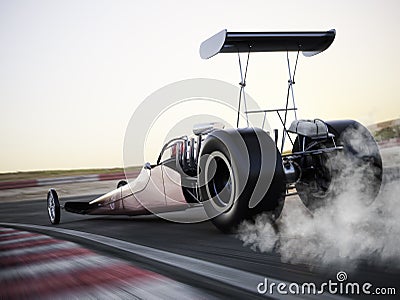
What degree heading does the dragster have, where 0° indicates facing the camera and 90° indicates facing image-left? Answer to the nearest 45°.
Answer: approximately 135°
